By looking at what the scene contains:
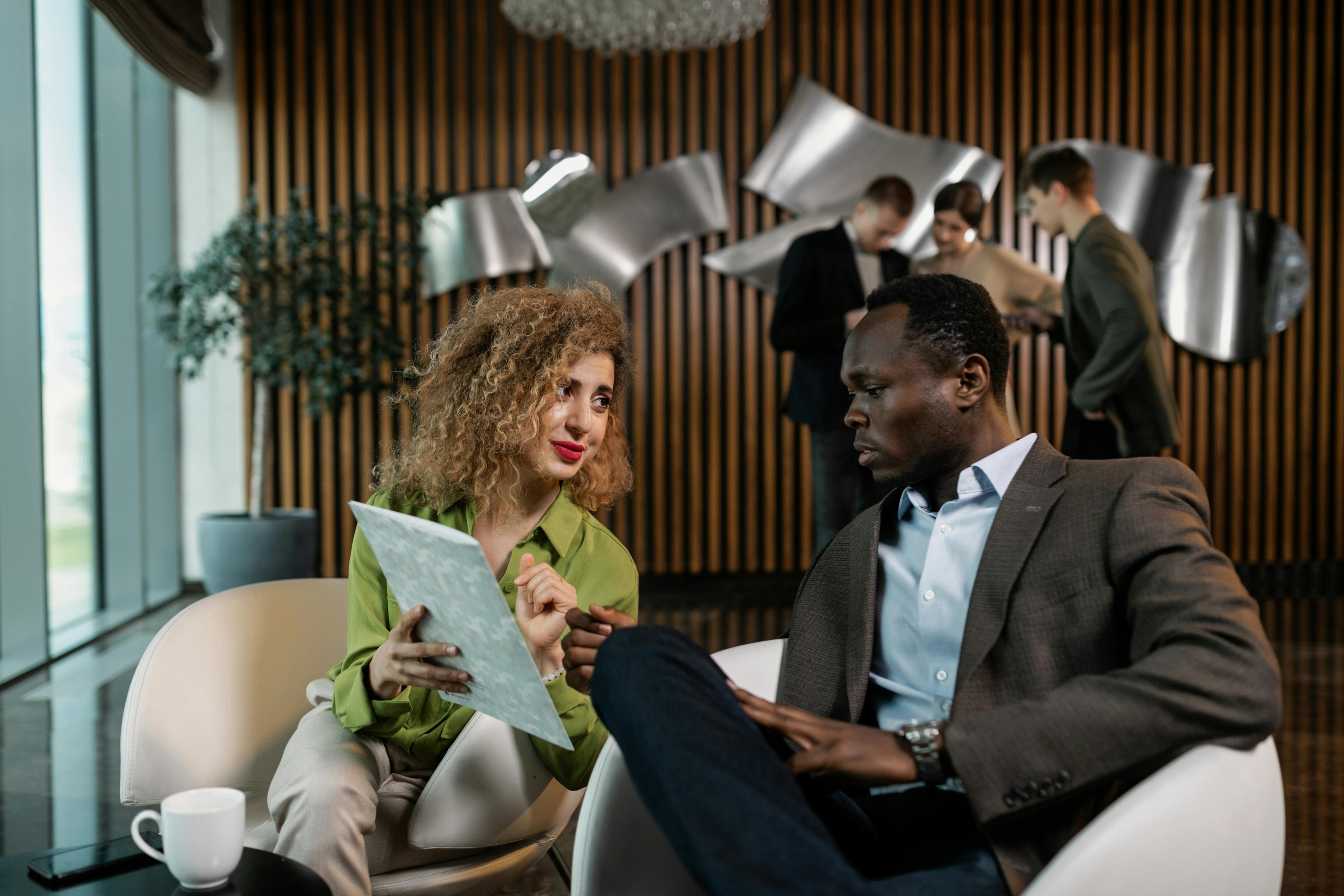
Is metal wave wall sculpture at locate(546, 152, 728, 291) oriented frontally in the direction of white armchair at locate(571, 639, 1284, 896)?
yes

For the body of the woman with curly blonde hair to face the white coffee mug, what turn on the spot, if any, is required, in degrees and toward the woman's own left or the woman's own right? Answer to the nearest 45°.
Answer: approximately 45° to the woman's own right

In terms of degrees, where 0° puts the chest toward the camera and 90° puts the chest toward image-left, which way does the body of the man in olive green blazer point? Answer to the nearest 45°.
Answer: approximately 90°

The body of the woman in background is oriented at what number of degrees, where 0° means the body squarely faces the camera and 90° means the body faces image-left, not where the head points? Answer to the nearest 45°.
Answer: approximately 45°

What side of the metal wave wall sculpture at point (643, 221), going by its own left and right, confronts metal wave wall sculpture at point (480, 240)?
right

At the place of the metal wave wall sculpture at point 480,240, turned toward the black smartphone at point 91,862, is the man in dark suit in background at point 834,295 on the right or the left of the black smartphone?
left

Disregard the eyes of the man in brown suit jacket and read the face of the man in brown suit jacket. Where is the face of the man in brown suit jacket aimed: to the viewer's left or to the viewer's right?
to the viewer's left

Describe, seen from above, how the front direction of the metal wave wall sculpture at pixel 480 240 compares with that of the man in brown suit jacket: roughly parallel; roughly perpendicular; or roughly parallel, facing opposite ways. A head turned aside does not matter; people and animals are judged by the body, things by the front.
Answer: roughly perpendicular

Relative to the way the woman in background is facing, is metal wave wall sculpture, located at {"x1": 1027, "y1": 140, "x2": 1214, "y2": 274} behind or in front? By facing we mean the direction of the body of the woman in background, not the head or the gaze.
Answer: behind
